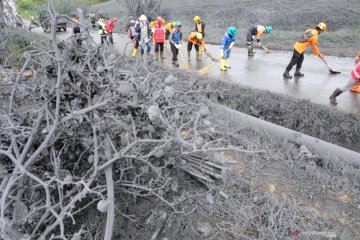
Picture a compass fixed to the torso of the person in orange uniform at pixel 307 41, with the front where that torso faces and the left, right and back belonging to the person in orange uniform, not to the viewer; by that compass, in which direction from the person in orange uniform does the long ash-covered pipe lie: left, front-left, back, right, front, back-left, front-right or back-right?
right

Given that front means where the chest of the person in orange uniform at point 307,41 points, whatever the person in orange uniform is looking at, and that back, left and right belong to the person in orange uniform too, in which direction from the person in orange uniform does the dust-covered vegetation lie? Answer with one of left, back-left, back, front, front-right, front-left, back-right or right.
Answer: right

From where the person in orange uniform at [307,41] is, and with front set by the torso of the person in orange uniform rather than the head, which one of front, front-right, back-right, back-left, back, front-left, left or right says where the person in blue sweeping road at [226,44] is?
back

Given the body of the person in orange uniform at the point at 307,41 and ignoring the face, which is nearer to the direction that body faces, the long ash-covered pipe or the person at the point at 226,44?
the long ash-covered pipe

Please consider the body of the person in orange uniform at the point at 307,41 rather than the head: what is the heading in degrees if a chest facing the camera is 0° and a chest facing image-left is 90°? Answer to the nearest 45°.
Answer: approximately 270°
